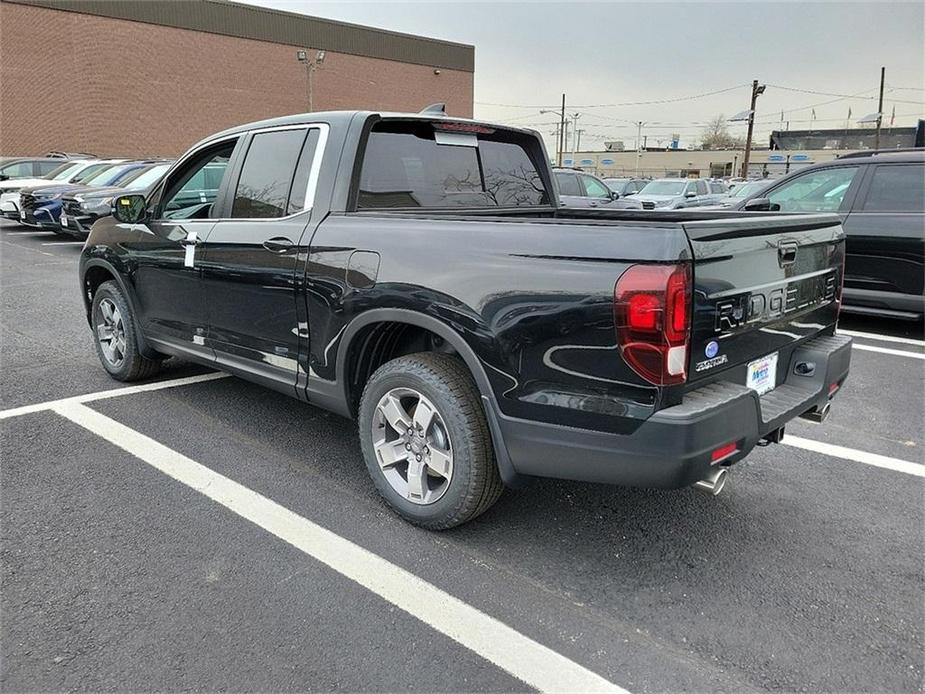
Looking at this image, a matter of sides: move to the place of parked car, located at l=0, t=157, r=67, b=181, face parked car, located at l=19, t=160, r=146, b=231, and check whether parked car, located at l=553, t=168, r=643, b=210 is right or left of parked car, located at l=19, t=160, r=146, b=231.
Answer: left

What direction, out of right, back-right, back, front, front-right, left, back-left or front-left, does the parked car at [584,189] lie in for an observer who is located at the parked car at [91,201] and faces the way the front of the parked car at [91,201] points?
back-left

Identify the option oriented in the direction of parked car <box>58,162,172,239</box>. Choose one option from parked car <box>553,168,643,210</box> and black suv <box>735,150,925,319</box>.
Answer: the black suv

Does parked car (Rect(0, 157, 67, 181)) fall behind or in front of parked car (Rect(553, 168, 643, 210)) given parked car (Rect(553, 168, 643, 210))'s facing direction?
behind

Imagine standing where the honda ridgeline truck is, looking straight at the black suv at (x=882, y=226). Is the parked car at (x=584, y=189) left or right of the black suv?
left

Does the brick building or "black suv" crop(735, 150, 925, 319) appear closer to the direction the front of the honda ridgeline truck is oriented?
the brick building

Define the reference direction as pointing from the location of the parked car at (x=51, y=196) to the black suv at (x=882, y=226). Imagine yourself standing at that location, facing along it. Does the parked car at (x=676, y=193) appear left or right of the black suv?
left

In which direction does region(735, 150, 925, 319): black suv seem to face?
to the viewer's left
